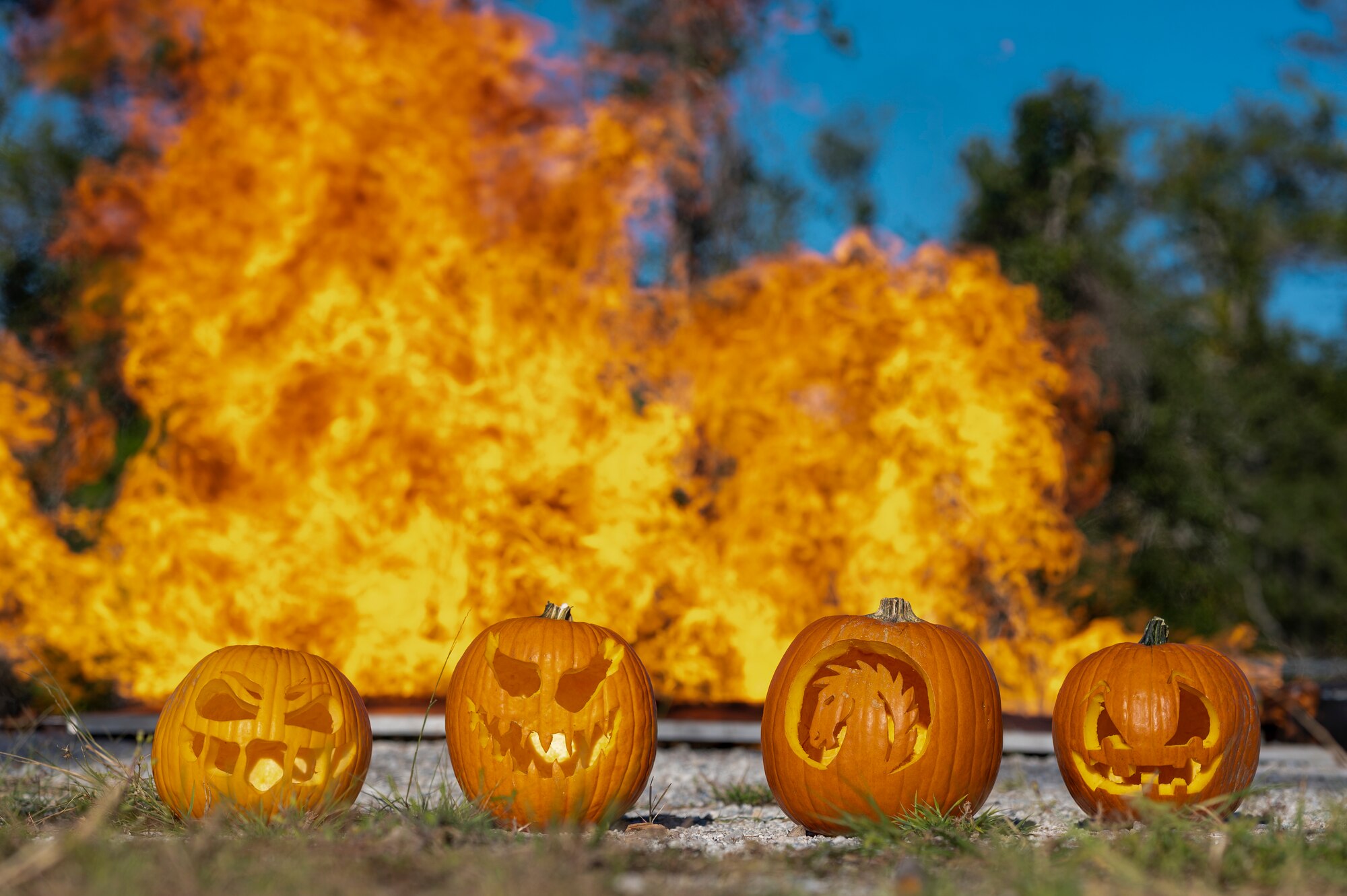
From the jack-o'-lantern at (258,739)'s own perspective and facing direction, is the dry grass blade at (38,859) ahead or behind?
ahead

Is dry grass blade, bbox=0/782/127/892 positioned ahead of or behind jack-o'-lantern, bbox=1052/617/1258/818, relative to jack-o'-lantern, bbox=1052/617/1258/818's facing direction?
ahead

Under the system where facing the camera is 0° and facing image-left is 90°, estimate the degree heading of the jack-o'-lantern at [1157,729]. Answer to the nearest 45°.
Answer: approximately 0°

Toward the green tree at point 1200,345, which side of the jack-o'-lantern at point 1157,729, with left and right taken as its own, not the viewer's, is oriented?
back

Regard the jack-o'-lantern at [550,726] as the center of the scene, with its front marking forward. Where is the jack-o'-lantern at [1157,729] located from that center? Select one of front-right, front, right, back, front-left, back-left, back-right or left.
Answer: left

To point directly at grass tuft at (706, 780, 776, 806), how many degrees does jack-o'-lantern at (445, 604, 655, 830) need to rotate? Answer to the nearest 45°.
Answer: approximately 135° to its left

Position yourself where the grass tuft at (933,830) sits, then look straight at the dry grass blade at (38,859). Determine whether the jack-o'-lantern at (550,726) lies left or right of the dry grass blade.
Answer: right

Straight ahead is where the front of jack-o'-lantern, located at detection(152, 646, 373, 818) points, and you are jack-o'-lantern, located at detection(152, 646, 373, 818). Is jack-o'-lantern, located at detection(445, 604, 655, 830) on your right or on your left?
on your left

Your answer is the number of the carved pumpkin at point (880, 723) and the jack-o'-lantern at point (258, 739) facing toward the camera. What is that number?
2

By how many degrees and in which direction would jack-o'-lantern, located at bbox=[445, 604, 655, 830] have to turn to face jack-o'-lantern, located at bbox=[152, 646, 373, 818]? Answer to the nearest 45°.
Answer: approximately 90° to its right

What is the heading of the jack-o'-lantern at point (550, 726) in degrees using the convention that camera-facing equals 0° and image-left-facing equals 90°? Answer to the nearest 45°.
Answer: approximately 0°
